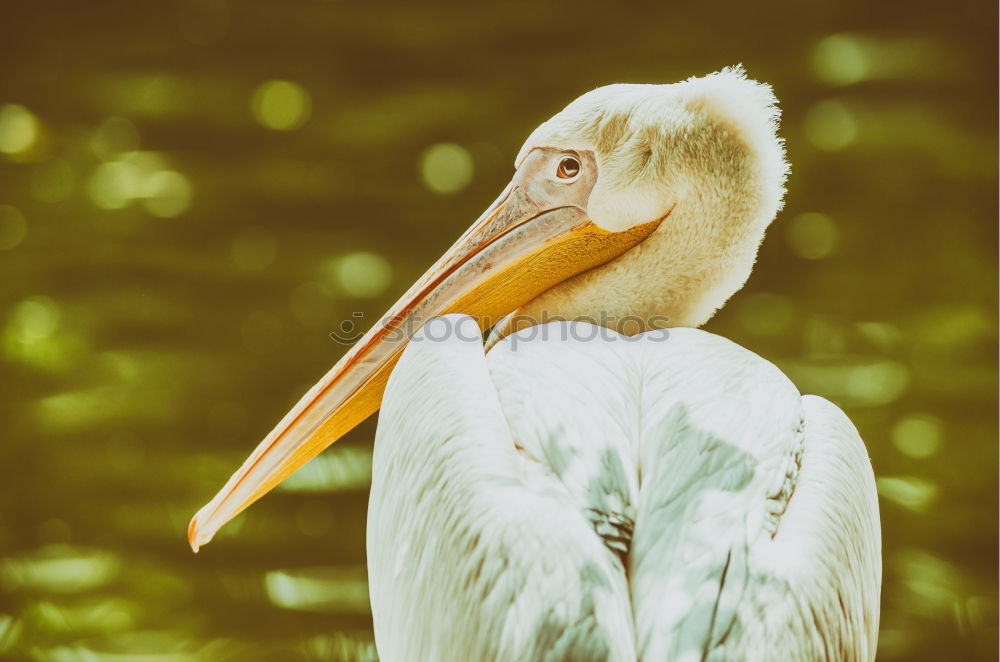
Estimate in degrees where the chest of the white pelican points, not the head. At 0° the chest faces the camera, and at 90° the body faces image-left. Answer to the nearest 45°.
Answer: approximately 180°
